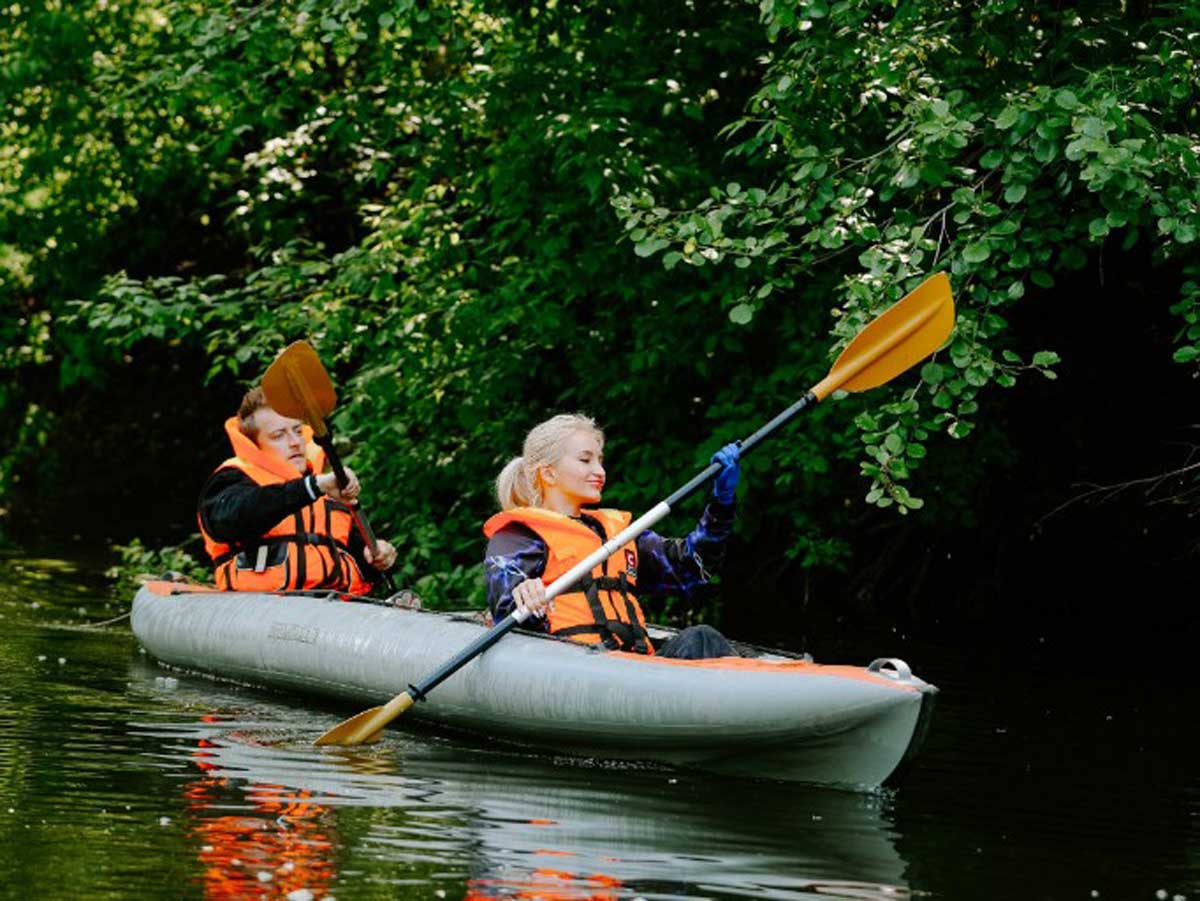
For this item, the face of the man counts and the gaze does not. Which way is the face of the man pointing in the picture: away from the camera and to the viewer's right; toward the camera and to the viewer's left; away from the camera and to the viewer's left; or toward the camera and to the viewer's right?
toward the camera and to the viewer's right

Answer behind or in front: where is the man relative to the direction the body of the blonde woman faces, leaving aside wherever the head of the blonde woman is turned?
behind

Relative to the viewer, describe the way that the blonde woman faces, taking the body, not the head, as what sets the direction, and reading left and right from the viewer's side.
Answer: facing the viewer and to the right of the viewer

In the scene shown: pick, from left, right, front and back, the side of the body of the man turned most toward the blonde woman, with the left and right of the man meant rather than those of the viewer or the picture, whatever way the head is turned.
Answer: front
